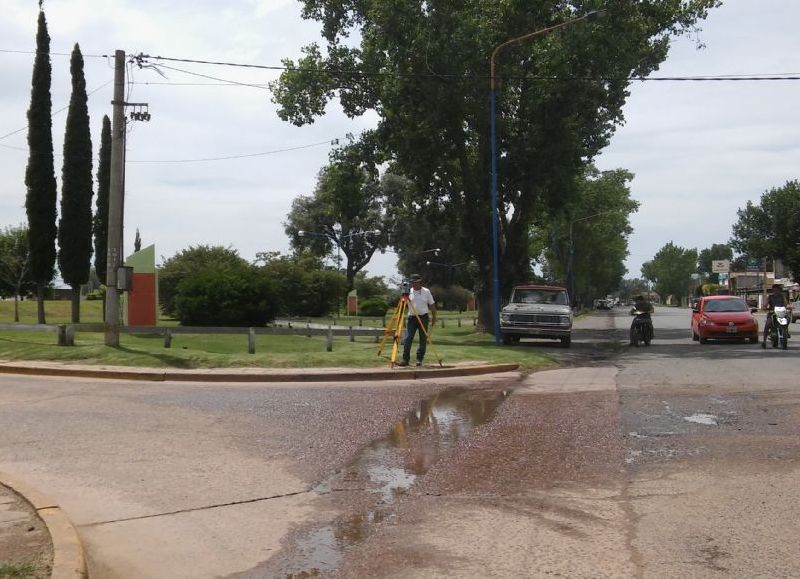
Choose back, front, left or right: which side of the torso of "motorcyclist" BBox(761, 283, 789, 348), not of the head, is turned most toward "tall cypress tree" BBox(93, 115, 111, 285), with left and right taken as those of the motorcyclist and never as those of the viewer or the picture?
right

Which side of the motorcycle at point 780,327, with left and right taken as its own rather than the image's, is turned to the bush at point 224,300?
right

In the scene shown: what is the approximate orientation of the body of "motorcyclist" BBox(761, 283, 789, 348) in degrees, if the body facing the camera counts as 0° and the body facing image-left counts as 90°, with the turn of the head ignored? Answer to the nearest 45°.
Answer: approximately 0°

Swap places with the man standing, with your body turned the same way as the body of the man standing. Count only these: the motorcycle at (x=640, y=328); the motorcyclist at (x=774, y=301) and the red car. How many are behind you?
3

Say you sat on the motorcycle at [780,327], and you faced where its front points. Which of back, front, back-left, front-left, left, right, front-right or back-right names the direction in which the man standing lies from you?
front-right

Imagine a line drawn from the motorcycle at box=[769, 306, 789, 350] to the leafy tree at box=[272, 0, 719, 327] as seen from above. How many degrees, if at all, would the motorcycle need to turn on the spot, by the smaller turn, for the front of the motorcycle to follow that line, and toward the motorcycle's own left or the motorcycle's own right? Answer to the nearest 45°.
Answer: approximately 90° to the motorcycle's own right

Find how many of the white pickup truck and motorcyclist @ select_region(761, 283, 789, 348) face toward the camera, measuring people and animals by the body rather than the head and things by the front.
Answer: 2

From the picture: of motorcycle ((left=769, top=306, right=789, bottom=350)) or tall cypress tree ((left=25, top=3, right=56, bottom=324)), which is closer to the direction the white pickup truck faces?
the motorcycle

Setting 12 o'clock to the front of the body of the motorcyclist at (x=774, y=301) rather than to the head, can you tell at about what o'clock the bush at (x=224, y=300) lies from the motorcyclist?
The bush is roughly at 3 o'clock from the motorcyclist.

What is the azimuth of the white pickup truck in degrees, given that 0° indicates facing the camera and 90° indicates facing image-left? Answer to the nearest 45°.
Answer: approximately 0°

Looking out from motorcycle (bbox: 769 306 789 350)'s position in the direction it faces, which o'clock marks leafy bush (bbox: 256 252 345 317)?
The leafy bush is roughly at 4 o'clock from the motorcycle.

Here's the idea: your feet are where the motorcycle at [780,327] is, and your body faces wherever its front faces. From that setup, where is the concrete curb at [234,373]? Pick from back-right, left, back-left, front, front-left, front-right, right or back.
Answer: front-right

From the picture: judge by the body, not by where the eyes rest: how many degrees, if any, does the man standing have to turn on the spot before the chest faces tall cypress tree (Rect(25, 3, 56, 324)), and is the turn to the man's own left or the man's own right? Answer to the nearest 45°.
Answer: approximately 90° to the man's own right

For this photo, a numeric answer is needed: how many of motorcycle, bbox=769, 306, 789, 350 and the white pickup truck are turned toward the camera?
2
